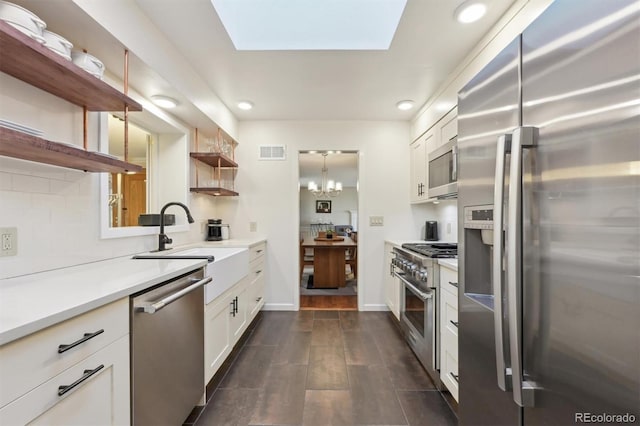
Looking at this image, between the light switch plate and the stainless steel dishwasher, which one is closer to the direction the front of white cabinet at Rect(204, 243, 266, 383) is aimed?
the light switch plate

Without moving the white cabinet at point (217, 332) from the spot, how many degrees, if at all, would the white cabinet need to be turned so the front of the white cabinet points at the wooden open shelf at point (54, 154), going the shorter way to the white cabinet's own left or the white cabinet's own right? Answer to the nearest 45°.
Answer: approximately 135° to the white cabinet's own right

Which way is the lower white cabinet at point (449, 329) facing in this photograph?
to the viewer's left

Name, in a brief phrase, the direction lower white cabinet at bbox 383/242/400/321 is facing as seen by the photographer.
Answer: facing to the left of the viewer

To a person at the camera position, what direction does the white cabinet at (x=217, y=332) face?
facing to the right of the viewer

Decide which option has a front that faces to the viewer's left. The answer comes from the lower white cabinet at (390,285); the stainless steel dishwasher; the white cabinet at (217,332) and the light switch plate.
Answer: the lower white cabinet

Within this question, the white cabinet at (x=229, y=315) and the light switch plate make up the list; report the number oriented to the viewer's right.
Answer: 1

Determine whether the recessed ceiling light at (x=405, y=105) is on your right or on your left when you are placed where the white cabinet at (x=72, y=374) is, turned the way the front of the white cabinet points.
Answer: on your left
